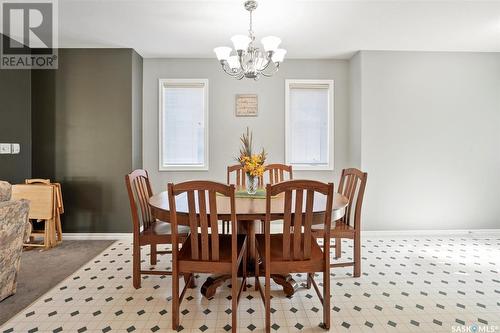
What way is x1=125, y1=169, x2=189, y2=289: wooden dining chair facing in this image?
to the viewer's right

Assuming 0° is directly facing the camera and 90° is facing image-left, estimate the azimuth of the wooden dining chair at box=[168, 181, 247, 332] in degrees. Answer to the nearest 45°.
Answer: approximately 180°

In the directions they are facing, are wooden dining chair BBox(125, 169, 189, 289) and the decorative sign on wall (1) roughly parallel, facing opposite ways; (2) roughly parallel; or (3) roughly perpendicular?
roughly perpendicular

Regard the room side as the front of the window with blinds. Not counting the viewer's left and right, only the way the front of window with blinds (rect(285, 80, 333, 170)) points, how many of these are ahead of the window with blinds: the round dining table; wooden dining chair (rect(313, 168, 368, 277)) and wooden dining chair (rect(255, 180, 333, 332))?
3

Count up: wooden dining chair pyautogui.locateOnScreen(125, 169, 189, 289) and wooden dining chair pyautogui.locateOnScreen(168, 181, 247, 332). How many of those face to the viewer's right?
1

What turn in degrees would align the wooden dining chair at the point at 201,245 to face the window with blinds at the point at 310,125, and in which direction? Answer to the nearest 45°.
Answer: approximately 45° to its right

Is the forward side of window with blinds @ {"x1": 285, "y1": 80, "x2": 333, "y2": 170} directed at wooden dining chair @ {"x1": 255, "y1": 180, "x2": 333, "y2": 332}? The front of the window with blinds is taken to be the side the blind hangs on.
yes
